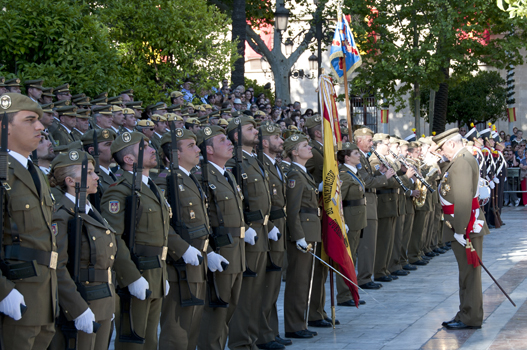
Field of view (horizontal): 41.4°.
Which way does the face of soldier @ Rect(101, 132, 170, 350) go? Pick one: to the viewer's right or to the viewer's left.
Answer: to the viewer's right

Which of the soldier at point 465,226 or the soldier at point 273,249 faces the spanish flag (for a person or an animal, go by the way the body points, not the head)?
the soldier at point 465,226

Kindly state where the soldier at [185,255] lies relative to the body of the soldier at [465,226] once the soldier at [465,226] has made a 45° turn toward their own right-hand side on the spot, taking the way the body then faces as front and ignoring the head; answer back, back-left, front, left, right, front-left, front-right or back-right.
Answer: left

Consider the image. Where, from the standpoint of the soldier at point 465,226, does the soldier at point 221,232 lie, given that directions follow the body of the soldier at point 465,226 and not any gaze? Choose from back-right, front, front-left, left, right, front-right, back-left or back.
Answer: front-left

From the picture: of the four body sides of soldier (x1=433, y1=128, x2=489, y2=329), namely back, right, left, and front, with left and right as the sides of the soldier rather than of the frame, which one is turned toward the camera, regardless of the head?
left

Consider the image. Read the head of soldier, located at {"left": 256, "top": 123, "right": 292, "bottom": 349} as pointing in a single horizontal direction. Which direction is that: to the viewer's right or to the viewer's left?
to the viewer's right

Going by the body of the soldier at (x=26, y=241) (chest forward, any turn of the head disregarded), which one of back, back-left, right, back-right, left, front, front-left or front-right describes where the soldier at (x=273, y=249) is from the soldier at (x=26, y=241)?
left

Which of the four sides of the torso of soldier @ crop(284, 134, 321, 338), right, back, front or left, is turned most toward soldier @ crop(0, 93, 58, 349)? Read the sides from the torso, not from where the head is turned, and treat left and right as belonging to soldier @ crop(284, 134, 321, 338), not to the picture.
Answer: right

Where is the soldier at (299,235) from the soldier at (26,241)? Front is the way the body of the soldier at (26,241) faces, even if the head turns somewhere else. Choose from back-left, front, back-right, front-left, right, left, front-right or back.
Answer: left

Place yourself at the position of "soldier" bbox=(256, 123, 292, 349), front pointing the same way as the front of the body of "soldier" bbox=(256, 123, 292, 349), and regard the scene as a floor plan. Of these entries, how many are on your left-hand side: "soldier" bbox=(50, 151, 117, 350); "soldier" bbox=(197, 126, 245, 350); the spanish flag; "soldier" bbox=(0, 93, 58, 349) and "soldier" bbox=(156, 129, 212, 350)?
1

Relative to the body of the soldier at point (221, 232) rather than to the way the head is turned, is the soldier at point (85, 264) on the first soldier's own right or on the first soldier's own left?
on the first soldier's own right

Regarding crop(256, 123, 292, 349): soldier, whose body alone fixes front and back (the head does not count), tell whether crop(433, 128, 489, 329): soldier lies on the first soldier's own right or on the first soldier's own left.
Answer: on the first soldier's own left

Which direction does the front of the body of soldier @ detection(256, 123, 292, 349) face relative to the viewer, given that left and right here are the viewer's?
facing the viewer and to the right of the viewer

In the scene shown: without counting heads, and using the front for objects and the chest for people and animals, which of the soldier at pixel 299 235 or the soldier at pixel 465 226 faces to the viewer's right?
the soldier at pixel 299 235

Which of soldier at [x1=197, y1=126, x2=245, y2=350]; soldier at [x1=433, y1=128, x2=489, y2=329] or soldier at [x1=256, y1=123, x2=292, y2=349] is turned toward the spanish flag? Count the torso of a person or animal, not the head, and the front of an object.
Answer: soldier at [x1=433, y1=128, x2=489, y2=329]

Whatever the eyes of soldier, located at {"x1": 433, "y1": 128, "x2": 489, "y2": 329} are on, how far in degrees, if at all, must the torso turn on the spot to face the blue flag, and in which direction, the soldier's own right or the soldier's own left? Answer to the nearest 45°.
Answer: approximately 45° to the soldier's own right

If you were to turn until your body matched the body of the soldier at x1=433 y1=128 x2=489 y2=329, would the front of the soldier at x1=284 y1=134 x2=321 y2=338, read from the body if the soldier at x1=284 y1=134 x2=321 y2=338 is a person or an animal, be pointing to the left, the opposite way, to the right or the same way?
the opposite way

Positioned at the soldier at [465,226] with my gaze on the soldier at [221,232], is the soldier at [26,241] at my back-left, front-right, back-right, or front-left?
front-left

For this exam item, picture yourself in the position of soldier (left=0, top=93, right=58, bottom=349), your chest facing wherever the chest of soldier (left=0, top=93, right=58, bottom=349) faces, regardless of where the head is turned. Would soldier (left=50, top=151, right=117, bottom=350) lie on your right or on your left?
on your left
